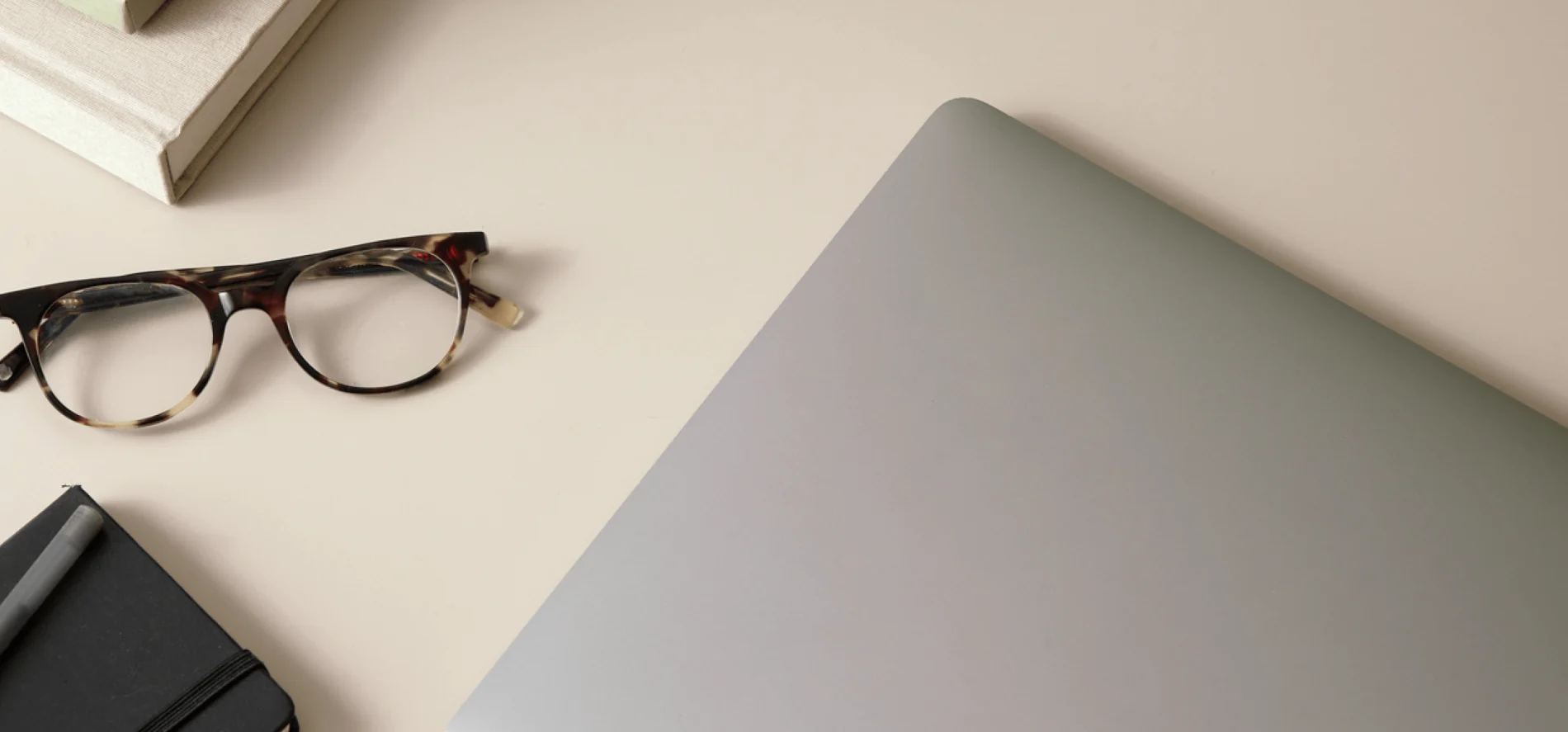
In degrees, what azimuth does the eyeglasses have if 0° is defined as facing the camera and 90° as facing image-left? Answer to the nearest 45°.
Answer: approximately 0°
